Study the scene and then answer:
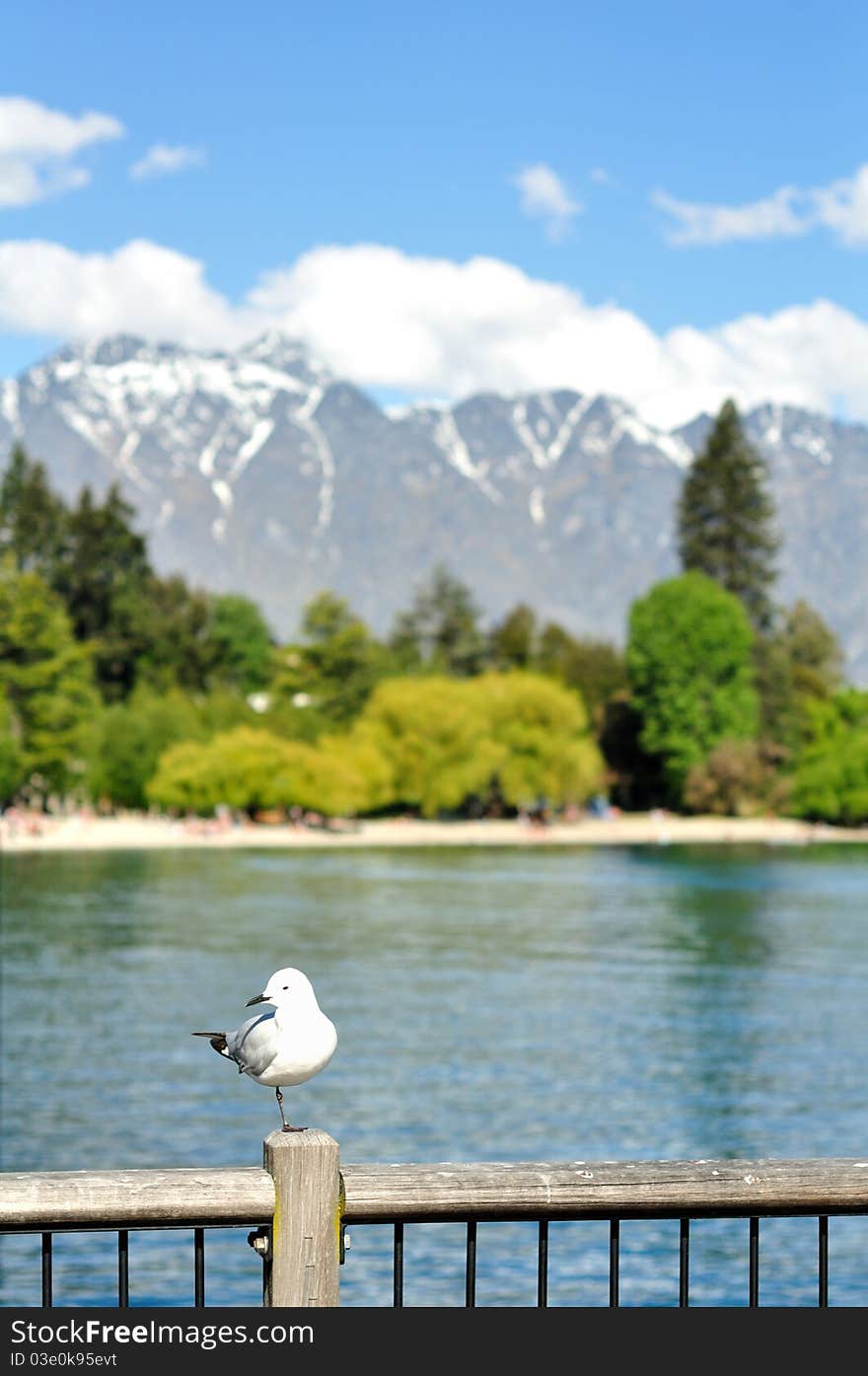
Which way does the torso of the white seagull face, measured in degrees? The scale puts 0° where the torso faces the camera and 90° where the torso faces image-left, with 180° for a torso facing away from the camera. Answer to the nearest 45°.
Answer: approximately 315°
